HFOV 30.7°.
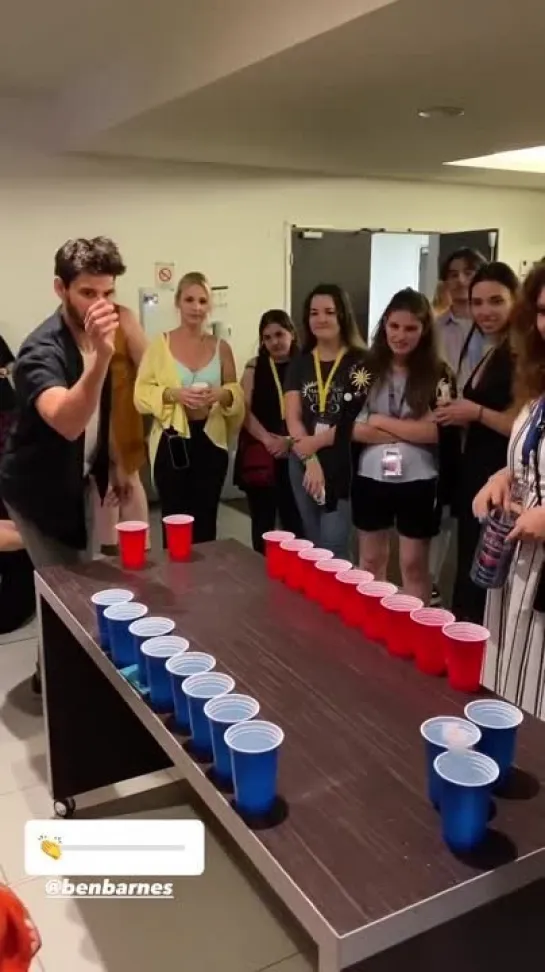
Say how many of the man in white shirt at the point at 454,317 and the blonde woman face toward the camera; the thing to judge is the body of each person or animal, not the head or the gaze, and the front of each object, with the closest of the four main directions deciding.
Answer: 2

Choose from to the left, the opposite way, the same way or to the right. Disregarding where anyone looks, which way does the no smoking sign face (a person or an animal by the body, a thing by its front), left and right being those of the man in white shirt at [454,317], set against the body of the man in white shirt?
the same way

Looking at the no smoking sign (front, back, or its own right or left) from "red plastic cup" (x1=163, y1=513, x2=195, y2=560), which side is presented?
front

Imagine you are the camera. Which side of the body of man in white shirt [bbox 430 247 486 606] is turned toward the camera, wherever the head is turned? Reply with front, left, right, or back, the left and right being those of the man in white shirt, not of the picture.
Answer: front

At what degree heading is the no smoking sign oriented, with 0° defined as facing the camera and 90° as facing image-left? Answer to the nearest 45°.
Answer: approximately 0°

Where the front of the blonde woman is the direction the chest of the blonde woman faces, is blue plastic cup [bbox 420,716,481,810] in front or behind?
in front

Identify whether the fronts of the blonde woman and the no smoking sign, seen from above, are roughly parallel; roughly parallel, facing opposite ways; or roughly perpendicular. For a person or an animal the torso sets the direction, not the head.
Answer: roughly parallel

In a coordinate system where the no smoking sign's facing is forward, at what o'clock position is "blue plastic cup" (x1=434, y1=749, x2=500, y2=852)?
The blue plastic cup is roughly at 12 o'clock from the no smoking sign.

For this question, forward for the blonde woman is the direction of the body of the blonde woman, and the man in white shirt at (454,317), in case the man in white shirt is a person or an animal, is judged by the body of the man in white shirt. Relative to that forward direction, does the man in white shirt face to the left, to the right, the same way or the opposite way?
the same way

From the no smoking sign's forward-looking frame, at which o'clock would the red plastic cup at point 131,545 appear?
The red plastic cup is roughly at 12 o'clock from the no smoking sign.

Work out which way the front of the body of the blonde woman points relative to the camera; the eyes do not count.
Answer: toward the camera

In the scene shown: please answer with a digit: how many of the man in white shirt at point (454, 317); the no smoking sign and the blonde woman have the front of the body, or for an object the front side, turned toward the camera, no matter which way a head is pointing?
3

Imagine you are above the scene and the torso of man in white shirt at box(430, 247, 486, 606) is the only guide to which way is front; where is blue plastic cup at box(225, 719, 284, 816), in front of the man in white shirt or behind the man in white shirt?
in front

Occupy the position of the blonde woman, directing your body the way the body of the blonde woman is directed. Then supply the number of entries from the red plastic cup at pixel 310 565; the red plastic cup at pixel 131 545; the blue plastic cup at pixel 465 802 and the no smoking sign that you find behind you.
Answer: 1

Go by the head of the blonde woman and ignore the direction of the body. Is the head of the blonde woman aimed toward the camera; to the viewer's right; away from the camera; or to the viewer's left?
toward the camera

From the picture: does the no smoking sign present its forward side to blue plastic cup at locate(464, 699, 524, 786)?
yes
